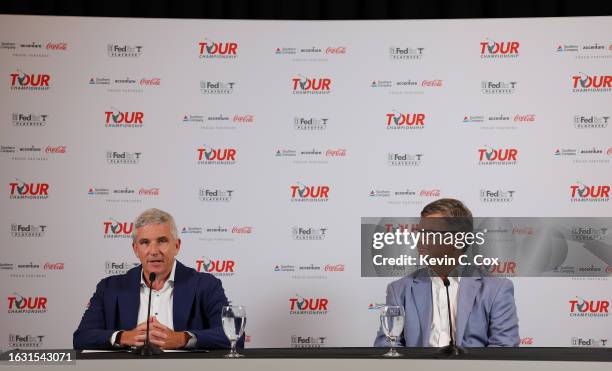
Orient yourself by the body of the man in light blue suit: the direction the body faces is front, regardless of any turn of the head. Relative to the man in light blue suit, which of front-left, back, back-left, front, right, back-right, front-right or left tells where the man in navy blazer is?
right

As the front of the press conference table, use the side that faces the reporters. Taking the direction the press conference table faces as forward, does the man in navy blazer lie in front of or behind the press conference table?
behind

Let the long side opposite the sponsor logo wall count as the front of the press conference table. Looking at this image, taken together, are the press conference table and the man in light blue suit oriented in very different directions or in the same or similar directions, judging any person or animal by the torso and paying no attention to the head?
same or similar directions

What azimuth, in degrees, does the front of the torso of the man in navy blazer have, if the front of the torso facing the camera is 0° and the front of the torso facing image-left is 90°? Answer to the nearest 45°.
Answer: approximately 0°

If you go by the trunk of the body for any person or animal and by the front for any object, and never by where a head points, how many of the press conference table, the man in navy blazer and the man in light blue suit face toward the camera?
3

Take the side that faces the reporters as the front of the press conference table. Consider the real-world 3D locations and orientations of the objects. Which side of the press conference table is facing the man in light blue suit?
back

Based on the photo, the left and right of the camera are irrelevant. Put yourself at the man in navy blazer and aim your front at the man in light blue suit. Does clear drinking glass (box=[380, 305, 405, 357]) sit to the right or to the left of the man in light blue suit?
right

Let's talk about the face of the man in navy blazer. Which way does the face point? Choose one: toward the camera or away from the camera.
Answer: toward the camera

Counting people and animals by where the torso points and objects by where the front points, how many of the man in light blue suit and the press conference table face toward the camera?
2

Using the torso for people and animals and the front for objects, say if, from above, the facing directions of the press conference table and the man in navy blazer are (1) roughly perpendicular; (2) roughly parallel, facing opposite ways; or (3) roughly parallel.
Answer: roughly parallel

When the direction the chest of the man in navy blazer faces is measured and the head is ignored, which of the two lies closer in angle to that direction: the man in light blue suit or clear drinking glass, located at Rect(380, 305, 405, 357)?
the clear drinking glass

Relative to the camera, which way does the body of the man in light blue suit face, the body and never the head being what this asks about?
toward the camera

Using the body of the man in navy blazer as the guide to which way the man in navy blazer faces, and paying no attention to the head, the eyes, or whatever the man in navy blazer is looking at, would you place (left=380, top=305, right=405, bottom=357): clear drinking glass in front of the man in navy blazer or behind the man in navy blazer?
in front

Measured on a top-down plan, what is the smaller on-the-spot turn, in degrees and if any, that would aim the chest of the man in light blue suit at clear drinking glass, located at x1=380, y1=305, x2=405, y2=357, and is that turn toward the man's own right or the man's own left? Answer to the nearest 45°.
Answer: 0° — they already face it

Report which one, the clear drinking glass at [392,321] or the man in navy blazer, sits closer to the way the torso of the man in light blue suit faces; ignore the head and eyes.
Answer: the clear drinking glass
